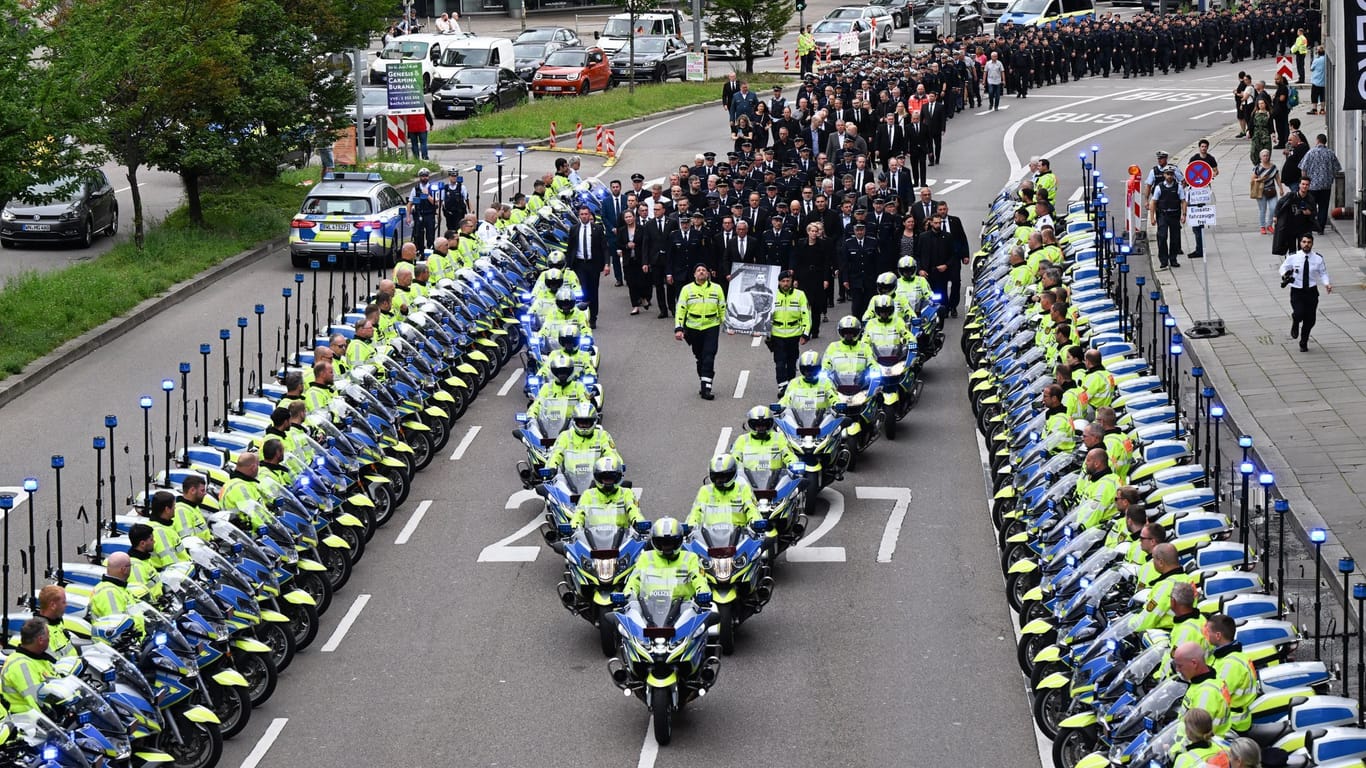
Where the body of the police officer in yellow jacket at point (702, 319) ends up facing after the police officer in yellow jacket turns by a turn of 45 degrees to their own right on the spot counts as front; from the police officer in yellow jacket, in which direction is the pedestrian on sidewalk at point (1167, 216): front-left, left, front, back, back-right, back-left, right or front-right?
back

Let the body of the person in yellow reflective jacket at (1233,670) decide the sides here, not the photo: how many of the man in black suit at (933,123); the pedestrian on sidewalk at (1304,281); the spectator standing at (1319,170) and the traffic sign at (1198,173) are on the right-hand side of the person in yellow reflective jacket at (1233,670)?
4

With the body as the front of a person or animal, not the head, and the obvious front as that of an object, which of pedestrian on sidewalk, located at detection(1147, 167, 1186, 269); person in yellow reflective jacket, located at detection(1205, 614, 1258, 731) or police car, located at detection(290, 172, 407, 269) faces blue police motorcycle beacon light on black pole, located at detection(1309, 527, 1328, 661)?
the pedestrian on sidewalk

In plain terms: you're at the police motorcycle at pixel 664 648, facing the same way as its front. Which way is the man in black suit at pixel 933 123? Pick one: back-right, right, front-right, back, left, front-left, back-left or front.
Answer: back

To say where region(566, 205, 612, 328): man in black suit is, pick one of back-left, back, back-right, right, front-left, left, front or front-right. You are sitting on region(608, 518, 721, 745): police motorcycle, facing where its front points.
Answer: back

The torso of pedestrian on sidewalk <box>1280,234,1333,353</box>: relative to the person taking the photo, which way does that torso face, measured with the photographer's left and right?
facing the viewer

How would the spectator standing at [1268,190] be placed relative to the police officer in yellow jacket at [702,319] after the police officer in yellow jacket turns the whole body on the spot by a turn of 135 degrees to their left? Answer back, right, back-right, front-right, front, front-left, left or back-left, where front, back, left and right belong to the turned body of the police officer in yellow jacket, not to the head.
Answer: front

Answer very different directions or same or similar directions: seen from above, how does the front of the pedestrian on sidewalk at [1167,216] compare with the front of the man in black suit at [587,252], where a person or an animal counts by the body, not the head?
same or similar directions

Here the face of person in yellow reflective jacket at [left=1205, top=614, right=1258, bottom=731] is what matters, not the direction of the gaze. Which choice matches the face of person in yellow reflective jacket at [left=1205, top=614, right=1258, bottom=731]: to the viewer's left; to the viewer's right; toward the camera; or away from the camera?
to the viewer's left

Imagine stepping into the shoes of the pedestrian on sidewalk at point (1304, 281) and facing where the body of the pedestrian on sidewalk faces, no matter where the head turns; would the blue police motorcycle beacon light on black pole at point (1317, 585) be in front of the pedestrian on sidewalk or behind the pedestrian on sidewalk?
in front

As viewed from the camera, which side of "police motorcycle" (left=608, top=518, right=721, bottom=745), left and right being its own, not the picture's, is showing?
front

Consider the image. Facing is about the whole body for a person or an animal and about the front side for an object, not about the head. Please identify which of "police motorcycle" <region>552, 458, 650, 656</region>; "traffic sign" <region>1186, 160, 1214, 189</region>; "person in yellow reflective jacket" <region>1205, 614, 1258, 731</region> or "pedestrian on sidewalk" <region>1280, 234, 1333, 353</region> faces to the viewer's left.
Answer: the person in yellow reflective jacket

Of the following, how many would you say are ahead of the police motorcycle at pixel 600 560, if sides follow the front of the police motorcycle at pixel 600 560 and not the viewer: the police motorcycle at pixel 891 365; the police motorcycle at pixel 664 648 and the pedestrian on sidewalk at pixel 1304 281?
1

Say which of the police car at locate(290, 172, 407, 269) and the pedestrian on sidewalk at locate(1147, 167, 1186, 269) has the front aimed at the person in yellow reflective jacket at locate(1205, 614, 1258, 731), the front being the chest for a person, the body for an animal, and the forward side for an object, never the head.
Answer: the pedestrian on sidewalk
